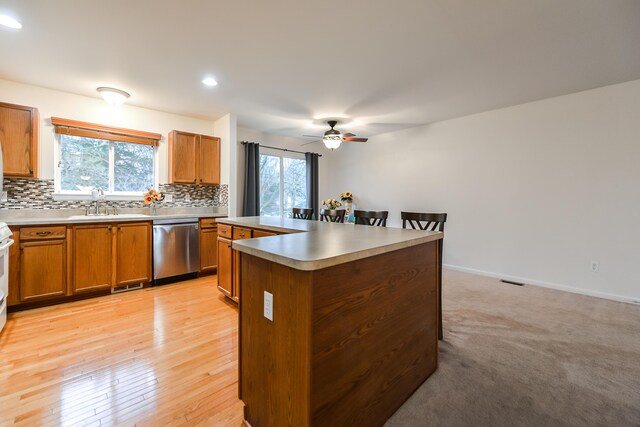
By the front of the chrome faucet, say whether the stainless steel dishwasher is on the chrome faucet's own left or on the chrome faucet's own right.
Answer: on the chrome faucet's own left

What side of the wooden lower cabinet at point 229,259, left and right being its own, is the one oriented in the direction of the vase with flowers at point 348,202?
back

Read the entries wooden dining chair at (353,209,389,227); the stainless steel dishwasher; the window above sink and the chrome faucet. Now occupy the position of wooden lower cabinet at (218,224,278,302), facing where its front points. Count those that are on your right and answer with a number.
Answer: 3

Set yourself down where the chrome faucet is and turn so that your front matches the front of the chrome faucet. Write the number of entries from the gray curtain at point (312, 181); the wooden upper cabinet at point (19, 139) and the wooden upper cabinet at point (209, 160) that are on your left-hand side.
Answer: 2

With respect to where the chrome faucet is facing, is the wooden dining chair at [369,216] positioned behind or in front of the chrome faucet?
in front

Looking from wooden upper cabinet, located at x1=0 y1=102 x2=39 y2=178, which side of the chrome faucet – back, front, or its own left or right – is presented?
right

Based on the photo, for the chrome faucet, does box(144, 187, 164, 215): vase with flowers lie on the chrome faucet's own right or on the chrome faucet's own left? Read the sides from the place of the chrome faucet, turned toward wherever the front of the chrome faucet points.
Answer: on the chrome faucet's own left

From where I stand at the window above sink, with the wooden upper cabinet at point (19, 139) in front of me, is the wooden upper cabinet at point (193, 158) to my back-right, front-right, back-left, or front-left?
back-left

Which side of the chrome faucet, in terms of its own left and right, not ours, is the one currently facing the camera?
front

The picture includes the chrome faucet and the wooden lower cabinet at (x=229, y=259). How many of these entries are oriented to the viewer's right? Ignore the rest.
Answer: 0

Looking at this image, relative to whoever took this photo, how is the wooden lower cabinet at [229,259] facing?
facing the viewer and to the left of the viewer

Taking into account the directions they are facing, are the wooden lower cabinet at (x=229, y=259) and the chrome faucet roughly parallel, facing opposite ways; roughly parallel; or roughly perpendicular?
roughly perpendicular

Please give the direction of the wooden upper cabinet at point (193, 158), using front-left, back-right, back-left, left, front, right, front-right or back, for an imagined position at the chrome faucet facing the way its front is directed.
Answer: left

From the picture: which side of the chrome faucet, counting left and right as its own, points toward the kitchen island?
front
